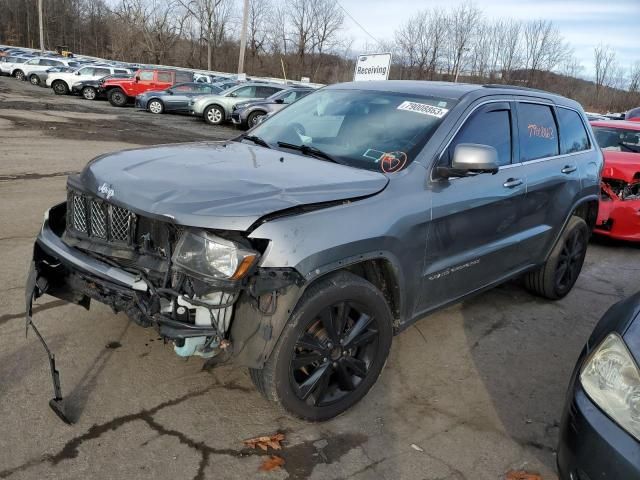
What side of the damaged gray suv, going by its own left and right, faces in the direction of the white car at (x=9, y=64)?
right

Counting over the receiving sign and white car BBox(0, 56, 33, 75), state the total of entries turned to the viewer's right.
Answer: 0

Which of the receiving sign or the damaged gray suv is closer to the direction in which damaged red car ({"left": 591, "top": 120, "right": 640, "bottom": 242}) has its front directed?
the damaged gray suv

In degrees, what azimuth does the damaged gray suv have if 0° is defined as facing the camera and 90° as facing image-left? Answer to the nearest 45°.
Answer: approximately 45°

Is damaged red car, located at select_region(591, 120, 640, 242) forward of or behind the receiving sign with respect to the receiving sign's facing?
forward

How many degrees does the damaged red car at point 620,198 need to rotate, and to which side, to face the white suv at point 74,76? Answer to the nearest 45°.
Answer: approximately 90° to its right

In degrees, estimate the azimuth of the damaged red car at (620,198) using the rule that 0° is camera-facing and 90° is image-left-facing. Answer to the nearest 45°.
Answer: approximately 45°

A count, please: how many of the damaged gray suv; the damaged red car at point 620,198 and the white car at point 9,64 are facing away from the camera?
0

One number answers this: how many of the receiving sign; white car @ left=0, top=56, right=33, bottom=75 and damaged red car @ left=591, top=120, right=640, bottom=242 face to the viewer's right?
0

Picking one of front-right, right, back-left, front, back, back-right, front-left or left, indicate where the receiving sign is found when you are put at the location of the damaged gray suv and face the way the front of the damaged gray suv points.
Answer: back-right

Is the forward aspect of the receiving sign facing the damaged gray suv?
yes

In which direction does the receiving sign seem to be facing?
toward the camera

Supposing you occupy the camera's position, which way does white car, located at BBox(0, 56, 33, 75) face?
facing the viewer and to the left of the viewer

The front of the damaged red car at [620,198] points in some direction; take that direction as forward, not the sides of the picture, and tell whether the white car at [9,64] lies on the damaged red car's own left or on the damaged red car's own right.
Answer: on the damaged red car's own right
